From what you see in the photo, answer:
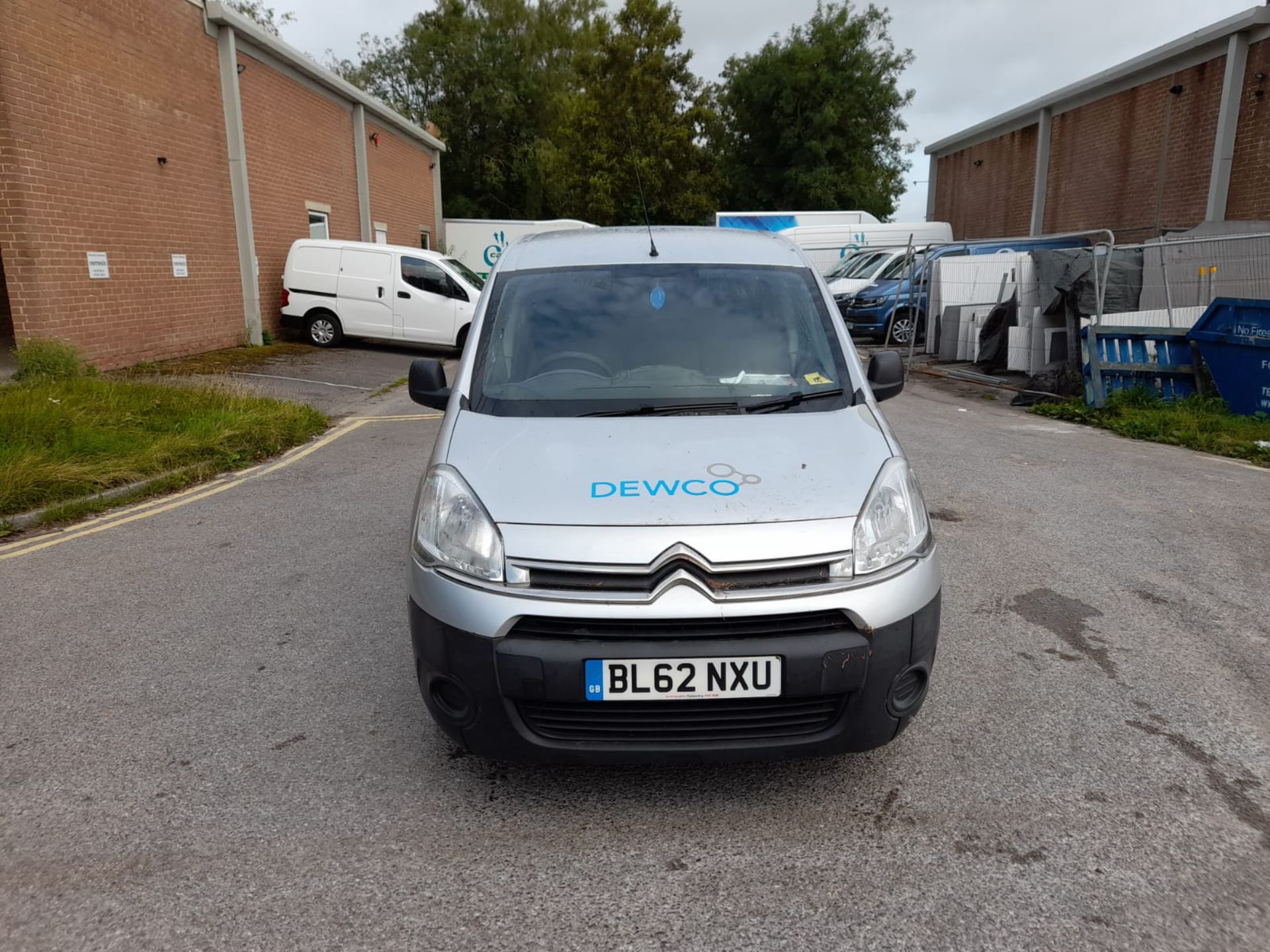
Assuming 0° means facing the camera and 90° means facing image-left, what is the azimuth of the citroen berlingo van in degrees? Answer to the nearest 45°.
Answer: approximately 0°

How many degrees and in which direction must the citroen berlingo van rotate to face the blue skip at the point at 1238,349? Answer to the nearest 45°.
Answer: approximately 135° to its left

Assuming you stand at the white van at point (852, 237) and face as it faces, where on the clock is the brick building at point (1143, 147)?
The brick building is roughly at 6 o'clock from the white van.

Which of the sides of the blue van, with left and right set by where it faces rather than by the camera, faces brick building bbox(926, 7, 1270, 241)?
back

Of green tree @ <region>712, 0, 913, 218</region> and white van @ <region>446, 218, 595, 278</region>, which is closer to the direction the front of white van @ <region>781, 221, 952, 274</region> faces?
the white van

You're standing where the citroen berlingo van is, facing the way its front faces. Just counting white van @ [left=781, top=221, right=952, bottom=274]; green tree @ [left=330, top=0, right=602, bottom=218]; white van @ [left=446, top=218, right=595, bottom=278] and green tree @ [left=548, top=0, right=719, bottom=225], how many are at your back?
4

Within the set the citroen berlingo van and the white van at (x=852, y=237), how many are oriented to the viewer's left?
1

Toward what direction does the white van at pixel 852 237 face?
to the viewer's left

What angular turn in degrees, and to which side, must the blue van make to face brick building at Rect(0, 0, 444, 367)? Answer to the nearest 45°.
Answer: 0° — it already faces it

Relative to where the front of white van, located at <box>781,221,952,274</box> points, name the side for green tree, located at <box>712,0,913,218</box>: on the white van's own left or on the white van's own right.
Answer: on the white van's own right

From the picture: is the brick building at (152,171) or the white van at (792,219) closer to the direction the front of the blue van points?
the brick building
